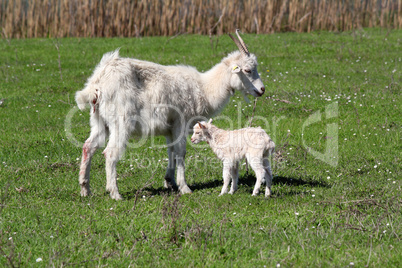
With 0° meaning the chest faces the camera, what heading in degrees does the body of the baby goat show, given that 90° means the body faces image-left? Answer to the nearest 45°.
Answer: approximately 90°
